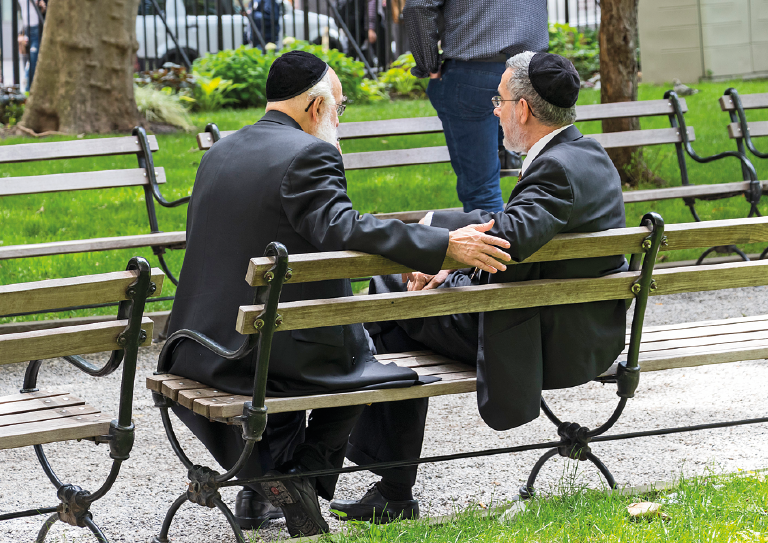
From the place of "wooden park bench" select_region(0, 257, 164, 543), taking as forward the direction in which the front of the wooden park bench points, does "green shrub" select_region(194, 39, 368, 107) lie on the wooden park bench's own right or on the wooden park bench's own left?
on the wooden park bench's own right

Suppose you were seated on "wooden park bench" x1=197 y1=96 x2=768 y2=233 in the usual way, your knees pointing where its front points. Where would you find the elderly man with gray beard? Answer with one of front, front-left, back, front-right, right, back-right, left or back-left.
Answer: front-right

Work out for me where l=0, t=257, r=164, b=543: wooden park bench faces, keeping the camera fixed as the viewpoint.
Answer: facing away from the viewer and to the left of the viewer

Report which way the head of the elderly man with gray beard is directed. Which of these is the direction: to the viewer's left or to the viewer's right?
to the viewer's left

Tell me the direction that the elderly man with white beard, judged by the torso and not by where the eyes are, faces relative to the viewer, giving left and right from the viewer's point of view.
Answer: facing away from the viewer and to the right of the viewer

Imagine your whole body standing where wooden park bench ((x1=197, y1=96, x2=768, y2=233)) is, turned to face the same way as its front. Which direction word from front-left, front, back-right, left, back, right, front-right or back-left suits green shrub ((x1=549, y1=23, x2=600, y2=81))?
back-left
